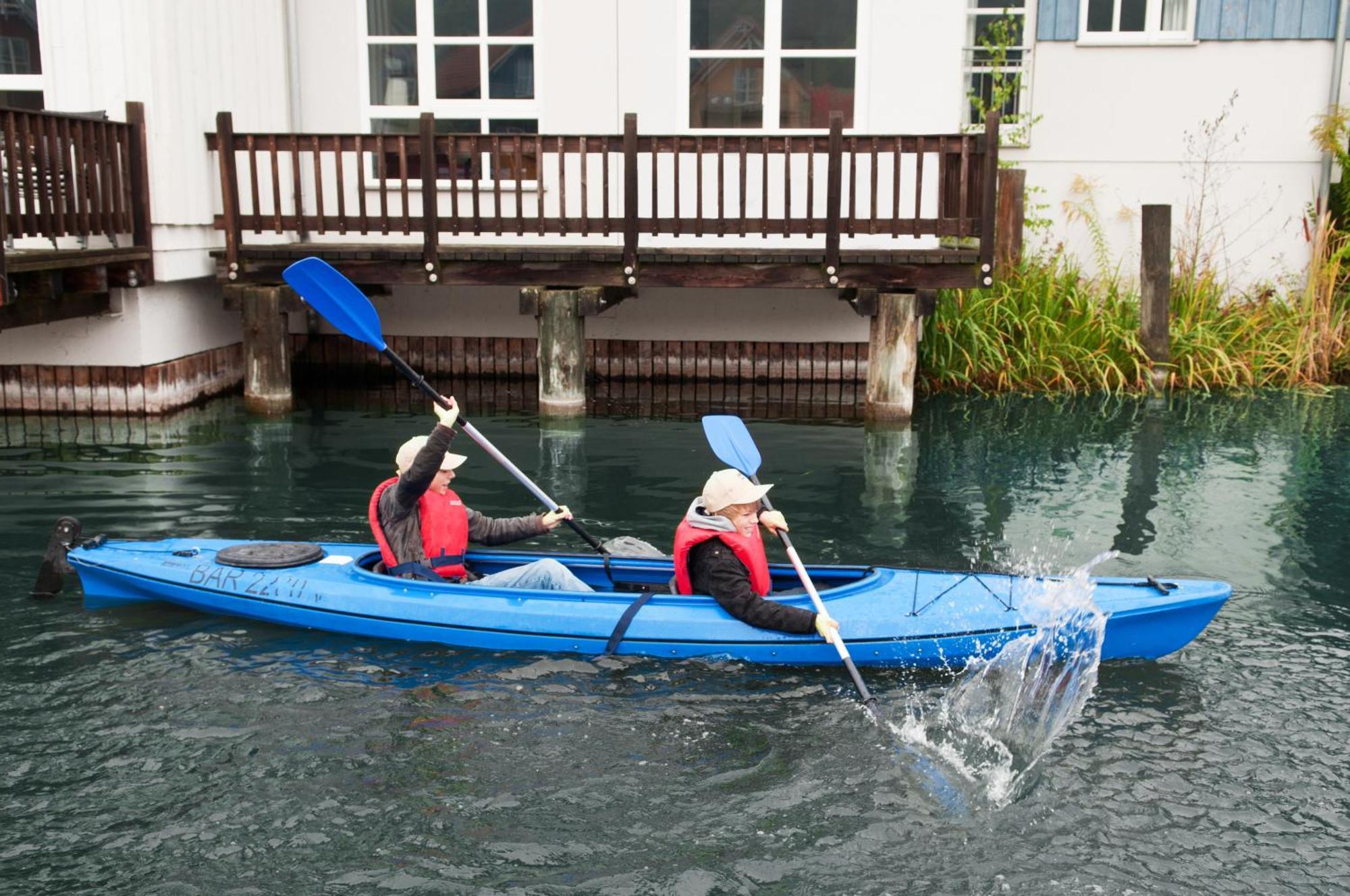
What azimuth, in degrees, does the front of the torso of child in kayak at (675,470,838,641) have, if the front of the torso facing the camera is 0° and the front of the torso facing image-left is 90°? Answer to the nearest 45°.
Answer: approximately 270°

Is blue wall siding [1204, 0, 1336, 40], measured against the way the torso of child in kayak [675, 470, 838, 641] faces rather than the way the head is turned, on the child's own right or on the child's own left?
on the child's own left

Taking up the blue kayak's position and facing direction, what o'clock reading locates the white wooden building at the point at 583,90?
The white wooden building is roughly at 9 o'clock from the blue kayak.

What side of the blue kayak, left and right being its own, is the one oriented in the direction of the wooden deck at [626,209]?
left

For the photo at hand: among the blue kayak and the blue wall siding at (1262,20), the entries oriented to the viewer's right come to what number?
1

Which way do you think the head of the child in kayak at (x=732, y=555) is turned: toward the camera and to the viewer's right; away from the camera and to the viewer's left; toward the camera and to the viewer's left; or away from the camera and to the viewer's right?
toward the camera and to the viewer's right

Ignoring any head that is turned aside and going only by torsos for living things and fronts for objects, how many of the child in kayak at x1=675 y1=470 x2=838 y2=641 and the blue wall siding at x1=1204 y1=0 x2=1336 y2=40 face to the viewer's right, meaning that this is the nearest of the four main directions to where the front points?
1

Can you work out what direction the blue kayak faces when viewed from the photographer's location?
facing to the right of the viewer

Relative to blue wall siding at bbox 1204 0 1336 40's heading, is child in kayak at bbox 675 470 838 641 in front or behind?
in front

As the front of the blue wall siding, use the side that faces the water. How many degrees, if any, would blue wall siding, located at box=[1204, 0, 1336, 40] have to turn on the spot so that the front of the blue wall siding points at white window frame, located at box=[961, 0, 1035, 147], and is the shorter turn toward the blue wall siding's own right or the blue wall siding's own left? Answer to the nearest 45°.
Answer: approximately 90° to the blue wall siding's own right

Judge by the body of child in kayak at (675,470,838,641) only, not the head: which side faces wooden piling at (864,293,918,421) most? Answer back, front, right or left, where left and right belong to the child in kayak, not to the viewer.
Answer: left
